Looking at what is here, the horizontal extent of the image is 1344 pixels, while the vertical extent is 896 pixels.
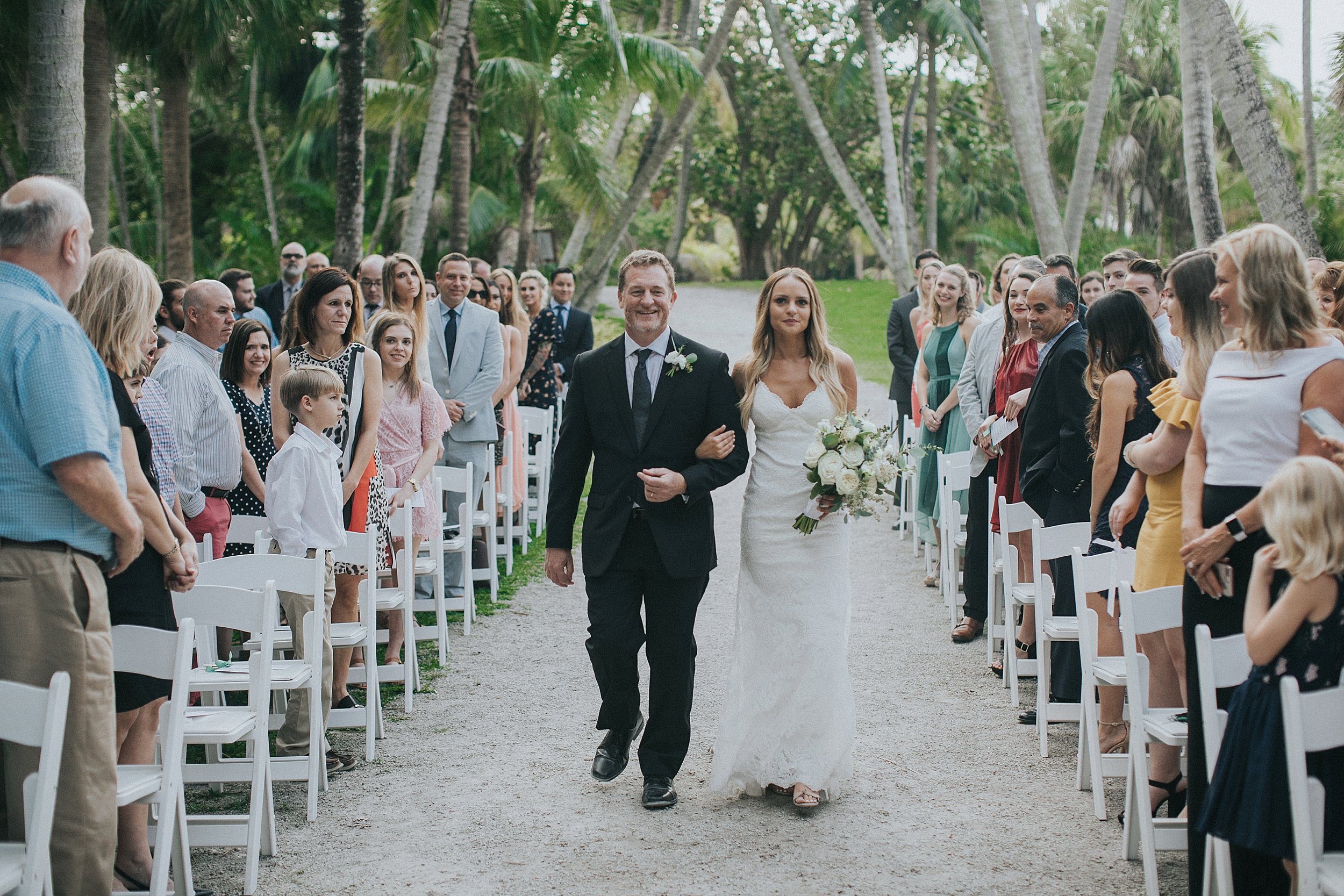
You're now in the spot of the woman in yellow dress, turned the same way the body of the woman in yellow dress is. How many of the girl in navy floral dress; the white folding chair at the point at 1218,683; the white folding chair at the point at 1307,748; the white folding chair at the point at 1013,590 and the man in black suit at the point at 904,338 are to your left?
3

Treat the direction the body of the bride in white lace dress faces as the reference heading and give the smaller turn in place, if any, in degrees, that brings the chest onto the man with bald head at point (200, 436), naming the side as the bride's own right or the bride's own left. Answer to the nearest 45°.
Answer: approximately 90° to the bride's own right

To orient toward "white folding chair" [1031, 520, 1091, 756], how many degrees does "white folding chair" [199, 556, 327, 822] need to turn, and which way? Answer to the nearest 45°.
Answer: approximately 90° to its left

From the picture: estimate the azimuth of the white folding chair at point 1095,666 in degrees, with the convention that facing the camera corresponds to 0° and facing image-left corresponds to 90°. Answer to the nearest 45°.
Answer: approximately 315°

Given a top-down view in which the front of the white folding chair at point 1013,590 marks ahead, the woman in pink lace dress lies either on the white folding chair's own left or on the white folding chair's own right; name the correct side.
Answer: on the white folding chair's own right

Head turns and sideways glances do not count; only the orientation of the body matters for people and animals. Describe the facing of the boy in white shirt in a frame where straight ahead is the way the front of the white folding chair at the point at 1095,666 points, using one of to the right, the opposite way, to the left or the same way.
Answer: to the left

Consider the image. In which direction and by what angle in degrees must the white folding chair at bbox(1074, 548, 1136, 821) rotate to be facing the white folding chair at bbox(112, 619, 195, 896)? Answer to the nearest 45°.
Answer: approximately 90° to its right

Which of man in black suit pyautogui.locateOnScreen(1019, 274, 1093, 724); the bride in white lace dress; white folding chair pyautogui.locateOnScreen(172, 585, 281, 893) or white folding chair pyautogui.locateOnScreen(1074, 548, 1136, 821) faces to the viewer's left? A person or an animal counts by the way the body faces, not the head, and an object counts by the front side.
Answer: the man in black suit

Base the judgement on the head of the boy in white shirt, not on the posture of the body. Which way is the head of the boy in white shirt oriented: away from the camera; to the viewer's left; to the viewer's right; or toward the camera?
to the viewer's right

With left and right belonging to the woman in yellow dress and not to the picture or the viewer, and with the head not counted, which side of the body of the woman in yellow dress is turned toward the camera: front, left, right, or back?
left

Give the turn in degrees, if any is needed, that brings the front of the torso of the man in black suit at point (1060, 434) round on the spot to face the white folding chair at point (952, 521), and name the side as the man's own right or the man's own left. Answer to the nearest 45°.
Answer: approximately 90° to the man's own right

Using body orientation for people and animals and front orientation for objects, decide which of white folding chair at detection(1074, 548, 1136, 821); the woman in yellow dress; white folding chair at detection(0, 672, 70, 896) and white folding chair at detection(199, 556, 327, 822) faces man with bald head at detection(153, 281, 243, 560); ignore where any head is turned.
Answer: the woman in yellow dress
